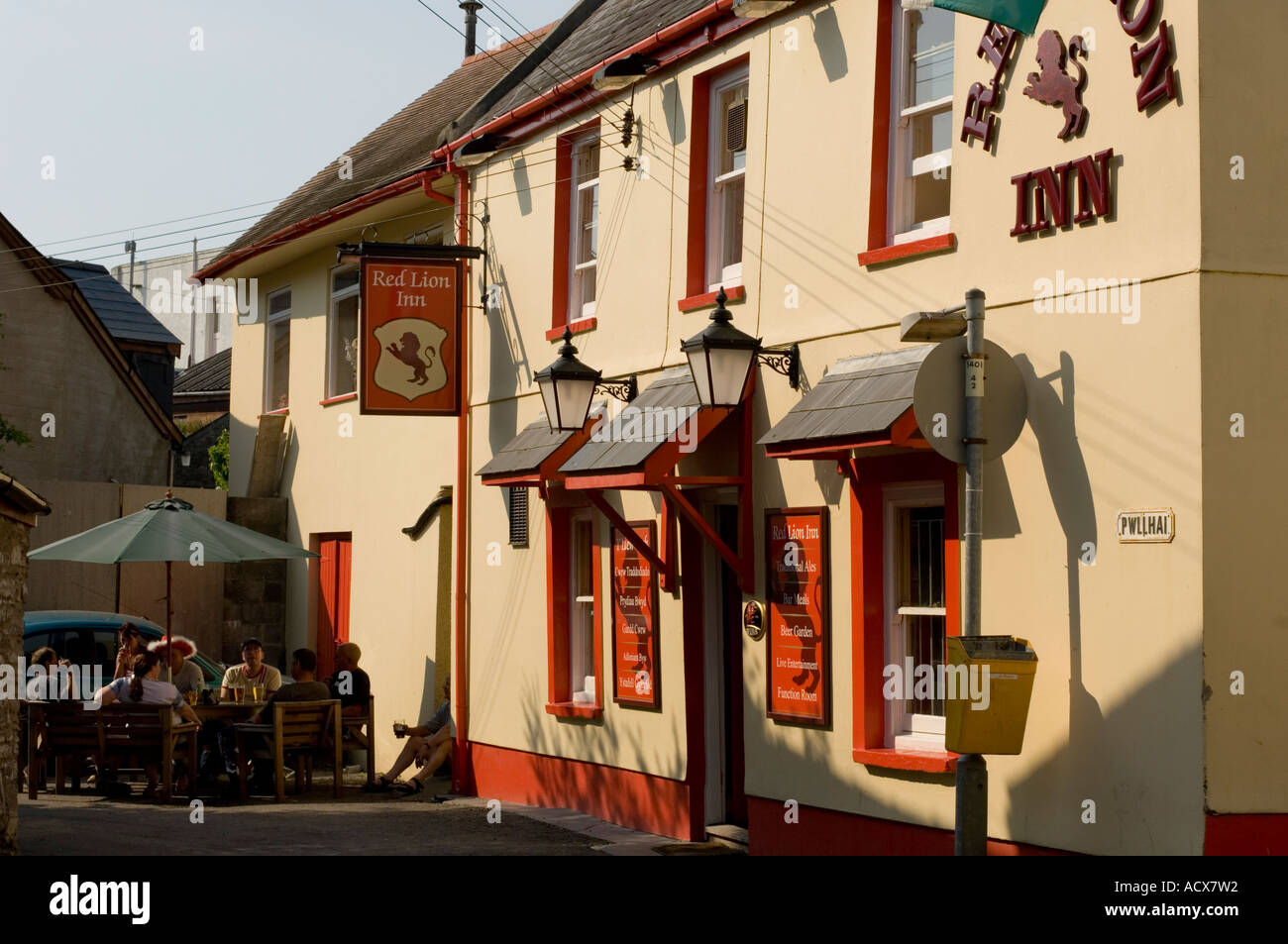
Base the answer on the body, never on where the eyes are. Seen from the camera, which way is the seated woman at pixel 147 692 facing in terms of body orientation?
away from the camera

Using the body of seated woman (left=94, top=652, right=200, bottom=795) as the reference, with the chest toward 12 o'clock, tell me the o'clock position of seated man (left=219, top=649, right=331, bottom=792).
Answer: The seated man is roughly at 2 o'clock from the seated woman.

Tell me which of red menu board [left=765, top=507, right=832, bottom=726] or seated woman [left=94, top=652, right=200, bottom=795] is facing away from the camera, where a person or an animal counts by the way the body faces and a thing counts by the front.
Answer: the seated woman

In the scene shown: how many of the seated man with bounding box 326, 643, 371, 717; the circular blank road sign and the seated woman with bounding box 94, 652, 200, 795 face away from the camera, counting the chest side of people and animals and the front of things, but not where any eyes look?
2

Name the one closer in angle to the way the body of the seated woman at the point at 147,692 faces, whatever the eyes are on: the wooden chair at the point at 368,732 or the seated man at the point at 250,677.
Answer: the seated man

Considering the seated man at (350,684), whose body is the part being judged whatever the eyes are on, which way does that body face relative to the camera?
to the viewer's left

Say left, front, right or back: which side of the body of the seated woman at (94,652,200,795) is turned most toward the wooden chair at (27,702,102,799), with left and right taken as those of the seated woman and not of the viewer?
left

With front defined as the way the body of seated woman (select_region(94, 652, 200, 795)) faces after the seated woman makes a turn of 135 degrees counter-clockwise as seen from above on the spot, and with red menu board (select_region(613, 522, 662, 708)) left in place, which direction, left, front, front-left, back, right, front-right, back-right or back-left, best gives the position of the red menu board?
left

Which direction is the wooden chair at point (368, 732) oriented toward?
to the viewer's left

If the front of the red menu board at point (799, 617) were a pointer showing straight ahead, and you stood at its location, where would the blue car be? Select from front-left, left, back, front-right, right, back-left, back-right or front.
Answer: right

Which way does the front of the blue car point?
to the viewer's right

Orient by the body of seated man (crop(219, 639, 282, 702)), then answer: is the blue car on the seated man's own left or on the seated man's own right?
on the seated man's own right
